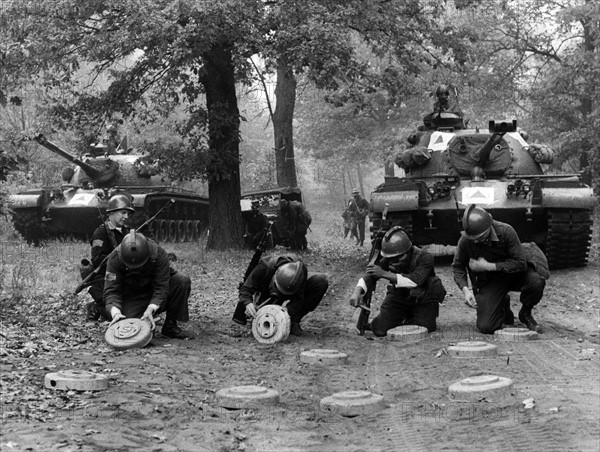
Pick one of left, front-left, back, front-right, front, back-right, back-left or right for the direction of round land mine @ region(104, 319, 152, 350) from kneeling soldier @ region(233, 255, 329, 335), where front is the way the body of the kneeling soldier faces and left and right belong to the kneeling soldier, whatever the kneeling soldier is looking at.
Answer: front-right

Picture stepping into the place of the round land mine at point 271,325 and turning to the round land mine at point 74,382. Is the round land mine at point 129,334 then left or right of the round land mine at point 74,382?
right

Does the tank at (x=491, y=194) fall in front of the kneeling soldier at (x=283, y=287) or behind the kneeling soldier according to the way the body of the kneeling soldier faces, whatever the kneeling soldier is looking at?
behind

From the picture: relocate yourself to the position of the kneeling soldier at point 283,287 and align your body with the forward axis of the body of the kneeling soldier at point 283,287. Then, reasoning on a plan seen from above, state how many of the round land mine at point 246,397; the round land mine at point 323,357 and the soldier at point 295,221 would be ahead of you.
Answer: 2

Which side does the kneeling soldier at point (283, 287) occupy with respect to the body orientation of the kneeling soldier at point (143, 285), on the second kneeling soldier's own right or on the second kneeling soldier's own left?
on the second kneeling soldier's own left

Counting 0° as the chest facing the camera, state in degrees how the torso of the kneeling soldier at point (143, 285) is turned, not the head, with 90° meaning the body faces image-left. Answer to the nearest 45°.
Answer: approximately 0°

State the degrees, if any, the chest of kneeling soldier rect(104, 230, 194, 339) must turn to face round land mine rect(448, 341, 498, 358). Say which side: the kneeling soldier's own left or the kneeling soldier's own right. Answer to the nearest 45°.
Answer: approximately 45° to the kneeling soldier's own left

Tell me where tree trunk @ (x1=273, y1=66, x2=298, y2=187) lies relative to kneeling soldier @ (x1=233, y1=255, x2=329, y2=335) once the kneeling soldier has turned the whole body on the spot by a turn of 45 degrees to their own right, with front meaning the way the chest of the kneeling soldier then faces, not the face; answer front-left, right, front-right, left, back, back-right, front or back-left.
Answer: back-right

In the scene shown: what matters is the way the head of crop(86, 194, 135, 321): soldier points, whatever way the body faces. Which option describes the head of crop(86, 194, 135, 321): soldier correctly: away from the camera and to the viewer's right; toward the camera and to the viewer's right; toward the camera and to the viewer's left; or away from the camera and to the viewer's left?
toward the camera and to the viewer's right

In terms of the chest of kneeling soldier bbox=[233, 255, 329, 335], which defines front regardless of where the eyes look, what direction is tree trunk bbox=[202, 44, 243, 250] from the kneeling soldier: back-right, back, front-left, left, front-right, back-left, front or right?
back

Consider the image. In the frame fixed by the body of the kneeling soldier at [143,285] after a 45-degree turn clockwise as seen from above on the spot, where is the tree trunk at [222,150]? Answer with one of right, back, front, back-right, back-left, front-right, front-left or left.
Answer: back-right

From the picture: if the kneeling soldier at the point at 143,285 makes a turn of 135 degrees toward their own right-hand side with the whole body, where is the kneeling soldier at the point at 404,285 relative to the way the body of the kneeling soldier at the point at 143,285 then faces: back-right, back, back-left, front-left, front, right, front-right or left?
back-right
